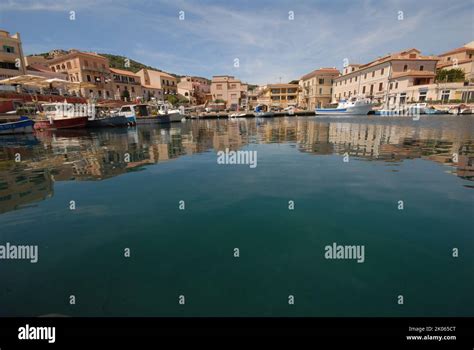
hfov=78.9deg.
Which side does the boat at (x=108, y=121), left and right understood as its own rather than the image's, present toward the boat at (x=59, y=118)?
back

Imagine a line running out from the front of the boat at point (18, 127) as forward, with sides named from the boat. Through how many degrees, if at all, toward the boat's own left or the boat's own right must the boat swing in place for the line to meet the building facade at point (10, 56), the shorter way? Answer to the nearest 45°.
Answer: approximately 90° to the boat's own left

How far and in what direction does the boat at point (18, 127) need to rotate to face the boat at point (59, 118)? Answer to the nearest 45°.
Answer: approximately 45° to its left

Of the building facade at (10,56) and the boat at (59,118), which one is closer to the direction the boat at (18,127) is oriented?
the boat

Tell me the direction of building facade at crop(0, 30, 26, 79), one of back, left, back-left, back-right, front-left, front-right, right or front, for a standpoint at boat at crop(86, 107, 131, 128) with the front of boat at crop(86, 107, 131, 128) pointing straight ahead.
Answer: back-left

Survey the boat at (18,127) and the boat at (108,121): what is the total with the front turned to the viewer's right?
2

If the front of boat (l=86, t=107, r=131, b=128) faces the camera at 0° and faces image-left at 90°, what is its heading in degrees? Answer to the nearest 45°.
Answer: approximately 270°

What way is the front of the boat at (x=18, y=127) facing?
to the viewer's right
